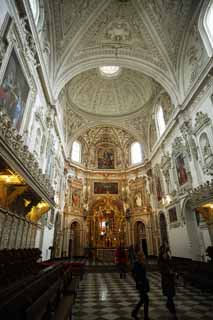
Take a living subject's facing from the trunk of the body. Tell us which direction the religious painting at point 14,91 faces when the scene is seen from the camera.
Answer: facing the viewer and to the right of the viewer
